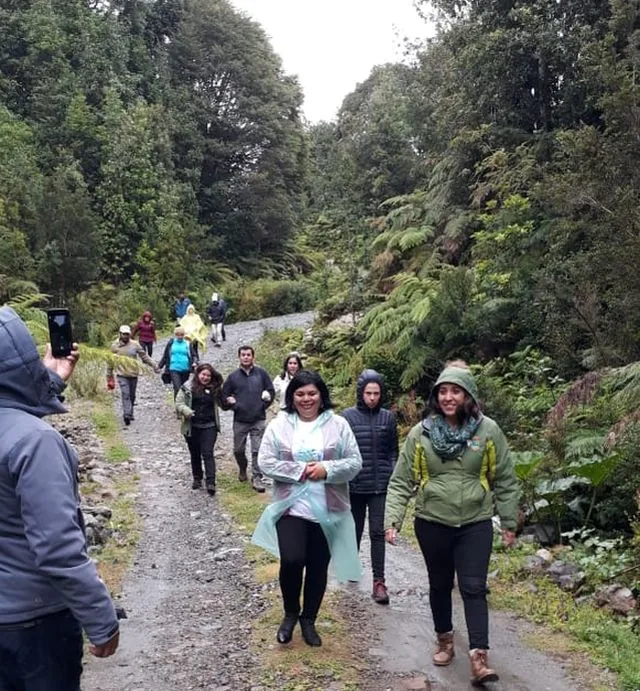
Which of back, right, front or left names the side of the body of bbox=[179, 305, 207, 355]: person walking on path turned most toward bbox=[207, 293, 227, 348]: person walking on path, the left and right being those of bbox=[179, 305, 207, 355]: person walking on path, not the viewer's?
back

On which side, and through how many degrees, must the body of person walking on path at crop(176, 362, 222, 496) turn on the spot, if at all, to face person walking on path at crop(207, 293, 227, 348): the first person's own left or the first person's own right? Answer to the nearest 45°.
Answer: approximately 180°

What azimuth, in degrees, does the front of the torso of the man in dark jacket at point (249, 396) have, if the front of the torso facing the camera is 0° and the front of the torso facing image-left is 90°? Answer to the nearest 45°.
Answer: approximately 0°

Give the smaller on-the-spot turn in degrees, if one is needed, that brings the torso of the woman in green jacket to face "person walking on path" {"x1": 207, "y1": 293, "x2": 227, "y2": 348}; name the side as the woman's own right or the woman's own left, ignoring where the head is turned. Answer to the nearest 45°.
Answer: approximately 180°

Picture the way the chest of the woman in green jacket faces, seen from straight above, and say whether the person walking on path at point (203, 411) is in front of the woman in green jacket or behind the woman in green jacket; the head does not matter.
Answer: behind

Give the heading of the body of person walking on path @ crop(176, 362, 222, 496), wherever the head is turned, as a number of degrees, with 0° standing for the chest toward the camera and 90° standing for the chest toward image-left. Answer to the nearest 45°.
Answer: approximately 0°

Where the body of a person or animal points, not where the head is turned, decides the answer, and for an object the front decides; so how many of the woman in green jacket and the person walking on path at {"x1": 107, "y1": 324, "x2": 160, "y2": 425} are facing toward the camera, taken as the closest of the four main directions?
2
